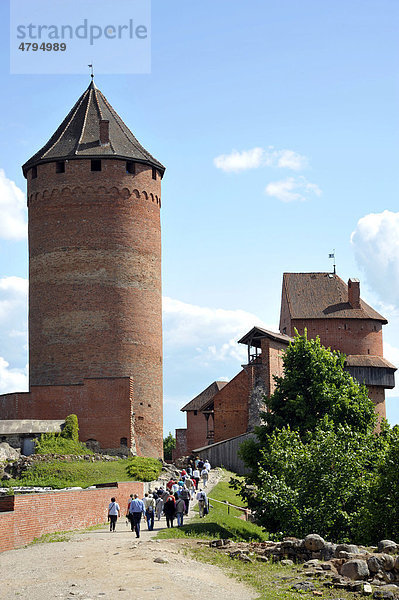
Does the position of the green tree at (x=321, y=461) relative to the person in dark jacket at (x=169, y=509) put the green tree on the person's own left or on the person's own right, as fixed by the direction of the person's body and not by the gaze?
on the person's own right

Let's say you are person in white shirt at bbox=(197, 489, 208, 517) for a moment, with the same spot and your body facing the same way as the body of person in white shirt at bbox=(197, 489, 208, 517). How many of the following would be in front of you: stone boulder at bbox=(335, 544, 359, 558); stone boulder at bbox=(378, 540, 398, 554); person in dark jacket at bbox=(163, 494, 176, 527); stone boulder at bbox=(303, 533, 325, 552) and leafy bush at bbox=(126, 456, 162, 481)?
1

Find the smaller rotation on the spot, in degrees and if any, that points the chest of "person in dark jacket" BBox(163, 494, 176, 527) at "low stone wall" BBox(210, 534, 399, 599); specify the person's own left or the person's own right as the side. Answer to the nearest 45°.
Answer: approximately 135° to the person's own right

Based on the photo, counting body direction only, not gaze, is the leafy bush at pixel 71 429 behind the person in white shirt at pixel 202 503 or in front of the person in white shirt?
in front

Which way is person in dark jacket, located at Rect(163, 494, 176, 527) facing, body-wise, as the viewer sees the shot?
away from the camera

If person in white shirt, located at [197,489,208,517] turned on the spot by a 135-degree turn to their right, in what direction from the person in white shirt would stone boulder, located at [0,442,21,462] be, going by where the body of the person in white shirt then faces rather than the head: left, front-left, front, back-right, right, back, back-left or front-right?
back

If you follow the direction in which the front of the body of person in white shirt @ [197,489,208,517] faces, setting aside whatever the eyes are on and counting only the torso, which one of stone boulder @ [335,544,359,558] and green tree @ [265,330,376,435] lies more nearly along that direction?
the green tree

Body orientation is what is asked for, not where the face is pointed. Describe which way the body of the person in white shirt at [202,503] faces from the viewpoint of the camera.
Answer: away from the camera

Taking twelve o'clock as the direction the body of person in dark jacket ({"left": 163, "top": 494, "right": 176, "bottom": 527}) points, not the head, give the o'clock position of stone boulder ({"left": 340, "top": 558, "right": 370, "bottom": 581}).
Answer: The stone boulder is roughly at 5 o'clock from the person in dark jacket.

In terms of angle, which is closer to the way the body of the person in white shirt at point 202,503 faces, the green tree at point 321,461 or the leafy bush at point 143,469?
the leafy bush

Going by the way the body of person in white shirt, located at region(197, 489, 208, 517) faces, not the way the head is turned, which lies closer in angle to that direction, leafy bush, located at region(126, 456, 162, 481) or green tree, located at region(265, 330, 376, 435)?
the leafy bush

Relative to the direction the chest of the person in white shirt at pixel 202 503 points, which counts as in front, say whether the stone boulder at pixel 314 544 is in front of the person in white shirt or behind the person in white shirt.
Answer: behind

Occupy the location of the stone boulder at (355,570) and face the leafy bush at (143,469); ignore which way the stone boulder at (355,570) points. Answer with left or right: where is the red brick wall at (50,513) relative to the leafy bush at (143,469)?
left

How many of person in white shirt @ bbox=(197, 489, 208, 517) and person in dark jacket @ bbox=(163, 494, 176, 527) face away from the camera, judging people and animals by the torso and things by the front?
2

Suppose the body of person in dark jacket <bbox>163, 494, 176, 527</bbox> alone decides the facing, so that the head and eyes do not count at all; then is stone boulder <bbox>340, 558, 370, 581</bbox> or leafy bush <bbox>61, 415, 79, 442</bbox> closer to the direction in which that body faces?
the leafy bush

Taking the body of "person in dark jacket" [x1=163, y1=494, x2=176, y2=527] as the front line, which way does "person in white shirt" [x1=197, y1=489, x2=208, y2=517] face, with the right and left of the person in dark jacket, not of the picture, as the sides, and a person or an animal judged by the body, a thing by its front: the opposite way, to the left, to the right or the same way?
the same way

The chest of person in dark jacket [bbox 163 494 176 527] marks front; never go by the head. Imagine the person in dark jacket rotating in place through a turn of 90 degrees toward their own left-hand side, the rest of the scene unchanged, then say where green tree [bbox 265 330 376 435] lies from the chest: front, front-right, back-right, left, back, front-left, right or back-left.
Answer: back-right
